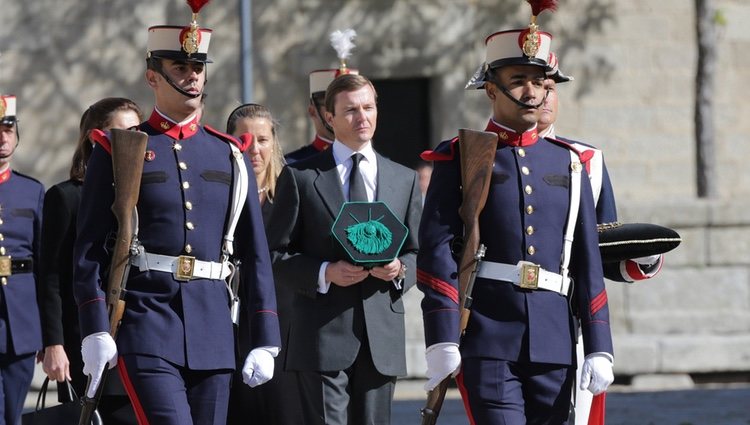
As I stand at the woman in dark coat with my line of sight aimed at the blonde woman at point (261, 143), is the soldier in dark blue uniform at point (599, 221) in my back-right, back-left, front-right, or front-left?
front-right

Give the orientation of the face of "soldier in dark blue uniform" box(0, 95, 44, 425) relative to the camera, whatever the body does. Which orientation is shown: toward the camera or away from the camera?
toward the camera

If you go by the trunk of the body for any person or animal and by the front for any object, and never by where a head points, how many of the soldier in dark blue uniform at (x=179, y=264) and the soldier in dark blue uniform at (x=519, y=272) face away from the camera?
0

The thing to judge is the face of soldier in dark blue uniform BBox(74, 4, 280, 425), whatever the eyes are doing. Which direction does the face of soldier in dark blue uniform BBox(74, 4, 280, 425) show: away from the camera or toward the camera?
toward the camera

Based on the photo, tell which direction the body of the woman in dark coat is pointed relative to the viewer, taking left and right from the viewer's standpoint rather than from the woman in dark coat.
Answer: facing the viewer and to the right of the viewer

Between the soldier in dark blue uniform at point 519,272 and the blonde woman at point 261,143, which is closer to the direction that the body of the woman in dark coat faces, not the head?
the soldier in dark blue uniform

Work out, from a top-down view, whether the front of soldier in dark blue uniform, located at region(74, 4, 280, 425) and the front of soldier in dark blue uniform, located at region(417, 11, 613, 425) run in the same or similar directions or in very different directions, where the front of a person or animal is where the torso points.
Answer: same or similar directions

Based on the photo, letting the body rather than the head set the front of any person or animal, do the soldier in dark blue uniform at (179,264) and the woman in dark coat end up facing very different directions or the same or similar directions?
same or similar directions
